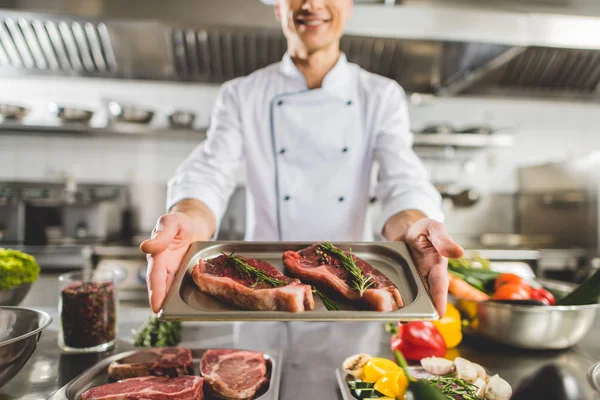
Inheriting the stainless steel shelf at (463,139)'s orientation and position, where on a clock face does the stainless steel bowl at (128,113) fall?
The stainless steel bowl is roughly at 2 o'clock from the stainless steel shelf.

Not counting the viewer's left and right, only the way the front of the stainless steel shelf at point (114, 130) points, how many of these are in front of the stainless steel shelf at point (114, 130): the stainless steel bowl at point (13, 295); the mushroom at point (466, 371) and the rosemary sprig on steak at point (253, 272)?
3

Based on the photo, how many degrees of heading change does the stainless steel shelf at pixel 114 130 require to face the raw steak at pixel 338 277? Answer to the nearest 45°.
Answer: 0° — it already faces it

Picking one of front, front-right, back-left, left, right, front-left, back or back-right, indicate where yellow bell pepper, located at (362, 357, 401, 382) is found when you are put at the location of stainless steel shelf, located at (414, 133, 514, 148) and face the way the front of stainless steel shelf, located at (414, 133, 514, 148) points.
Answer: front

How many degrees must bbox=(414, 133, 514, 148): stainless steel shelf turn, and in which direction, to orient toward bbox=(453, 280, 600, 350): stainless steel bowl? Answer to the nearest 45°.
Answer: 0° — it already faces it

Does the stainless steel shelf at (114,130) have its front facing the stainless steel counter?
yes

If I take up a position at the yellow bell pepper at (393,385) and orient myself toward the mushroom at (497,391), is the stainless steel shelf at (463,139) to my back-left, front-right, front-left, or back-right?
front-left

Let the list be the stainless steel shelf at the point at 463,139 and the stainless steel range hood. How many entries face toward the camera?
2

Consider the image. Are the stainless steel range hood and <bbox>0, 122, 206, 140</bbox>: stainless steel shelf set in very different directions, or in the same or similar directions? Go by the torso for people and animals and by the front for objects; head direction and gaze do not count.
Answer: same or similar directions

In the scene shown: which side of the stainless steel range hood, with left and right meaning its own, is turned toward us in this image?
front

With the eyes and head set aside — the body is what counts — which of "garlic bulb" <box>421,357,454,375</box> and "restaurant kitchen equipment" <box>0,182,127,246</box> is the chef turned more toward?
the garlic bulb

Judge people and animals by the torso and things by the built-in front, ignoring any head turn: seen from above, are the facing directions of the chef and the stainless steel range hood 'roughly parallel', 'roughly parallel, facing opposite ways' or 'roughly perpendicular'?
roughly parallel

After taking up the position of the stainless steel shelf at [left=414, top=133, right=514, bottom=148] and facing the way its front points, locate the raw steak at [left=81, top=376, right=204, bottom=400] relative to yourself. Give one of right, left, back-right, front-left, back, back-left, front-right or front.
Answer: front

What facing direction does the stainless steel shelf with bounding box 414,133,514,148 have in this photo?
toward the camera

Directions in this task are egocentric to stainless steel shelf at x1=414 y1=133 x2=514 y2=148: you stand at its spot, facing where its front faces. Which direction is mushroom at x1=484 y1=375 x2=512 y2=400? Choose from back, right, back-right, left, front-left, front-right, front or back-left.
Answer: front

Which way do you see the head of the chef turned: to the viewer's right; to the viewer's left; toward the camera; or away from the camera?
toward the camera

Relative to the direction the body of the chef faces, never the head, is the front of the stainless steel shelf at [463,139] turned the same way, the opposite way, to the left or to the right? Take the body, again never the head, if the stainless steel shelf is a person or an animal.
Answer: the same way

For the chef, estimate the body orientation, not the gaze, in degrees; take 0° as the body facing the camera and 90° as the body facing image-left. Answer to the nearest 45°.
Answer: approximately 0°

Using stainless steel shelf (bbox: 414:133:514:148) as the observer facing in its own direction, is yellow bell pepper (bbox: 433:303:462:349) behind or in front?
in front
